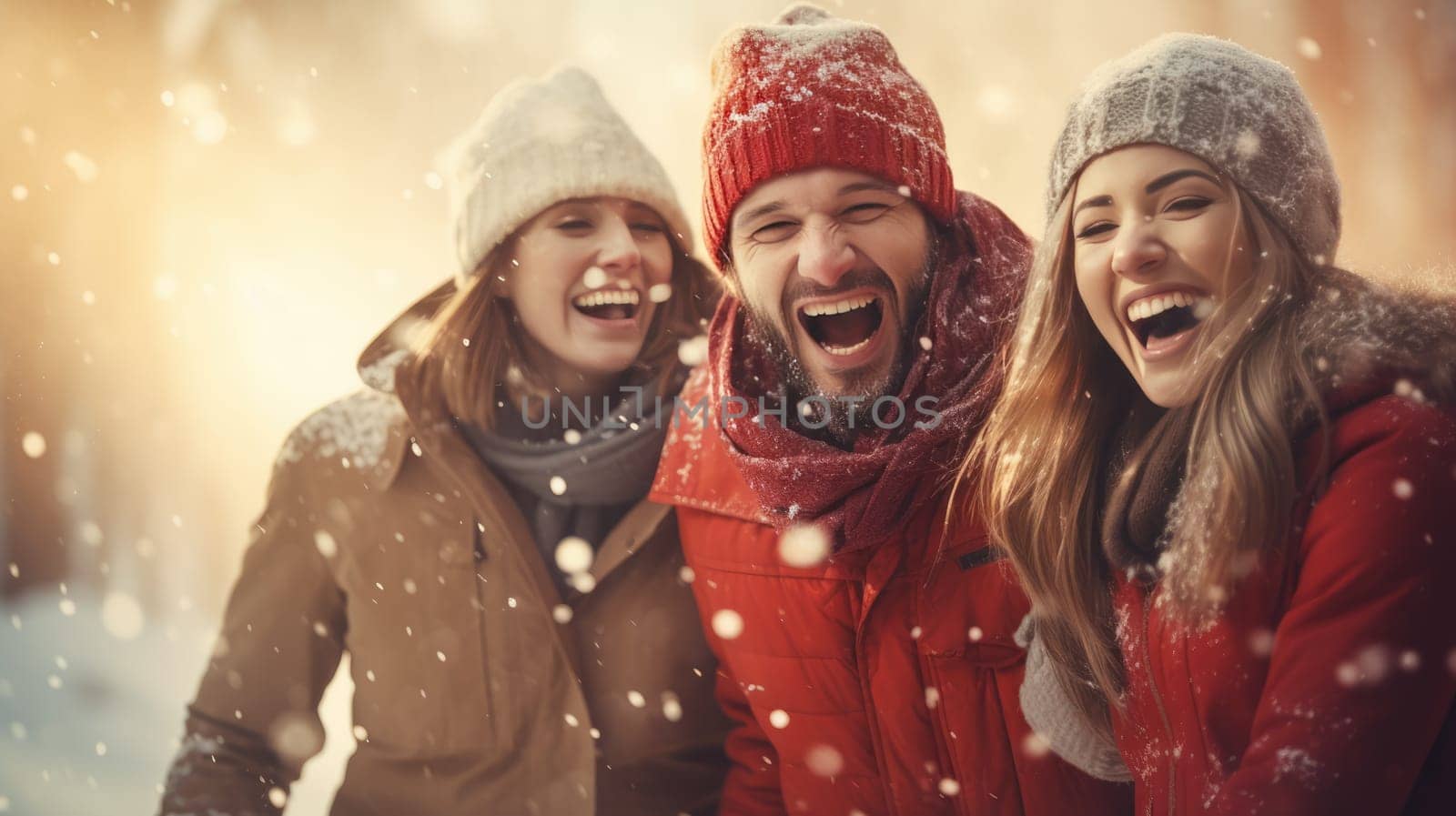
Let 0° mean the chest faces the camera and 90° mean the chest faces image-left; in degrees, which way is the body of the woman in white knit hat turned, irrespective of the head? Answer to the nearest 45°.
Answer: approximately 315°

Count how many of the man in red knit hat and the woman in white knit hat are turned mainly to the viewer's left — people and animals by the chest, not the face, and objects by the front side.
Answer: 0

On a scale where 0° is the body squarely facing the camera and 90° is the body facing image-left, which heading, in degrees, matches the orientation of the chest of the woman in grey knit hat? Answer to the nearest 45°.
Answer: approximately 45°

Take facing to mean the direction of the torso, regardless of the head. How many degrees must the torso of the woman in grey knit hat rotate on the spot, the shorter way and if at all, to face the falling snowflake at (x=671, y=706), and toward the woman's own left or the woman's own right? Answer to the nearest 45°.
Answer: approximately 90° to the woman's own right
